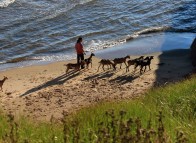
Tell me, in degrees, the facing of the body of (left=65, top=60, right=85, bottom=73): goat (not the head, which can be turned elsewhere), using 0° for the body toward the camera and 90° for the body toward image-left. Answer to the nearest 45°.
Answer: approximately 270°

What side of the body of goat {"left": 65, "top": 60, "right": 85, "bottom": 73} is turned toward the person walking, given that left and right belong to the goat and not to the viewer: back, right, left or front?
left
